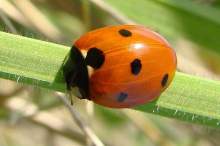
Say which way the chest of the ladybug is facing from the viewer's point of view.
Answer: to the viewer's left
